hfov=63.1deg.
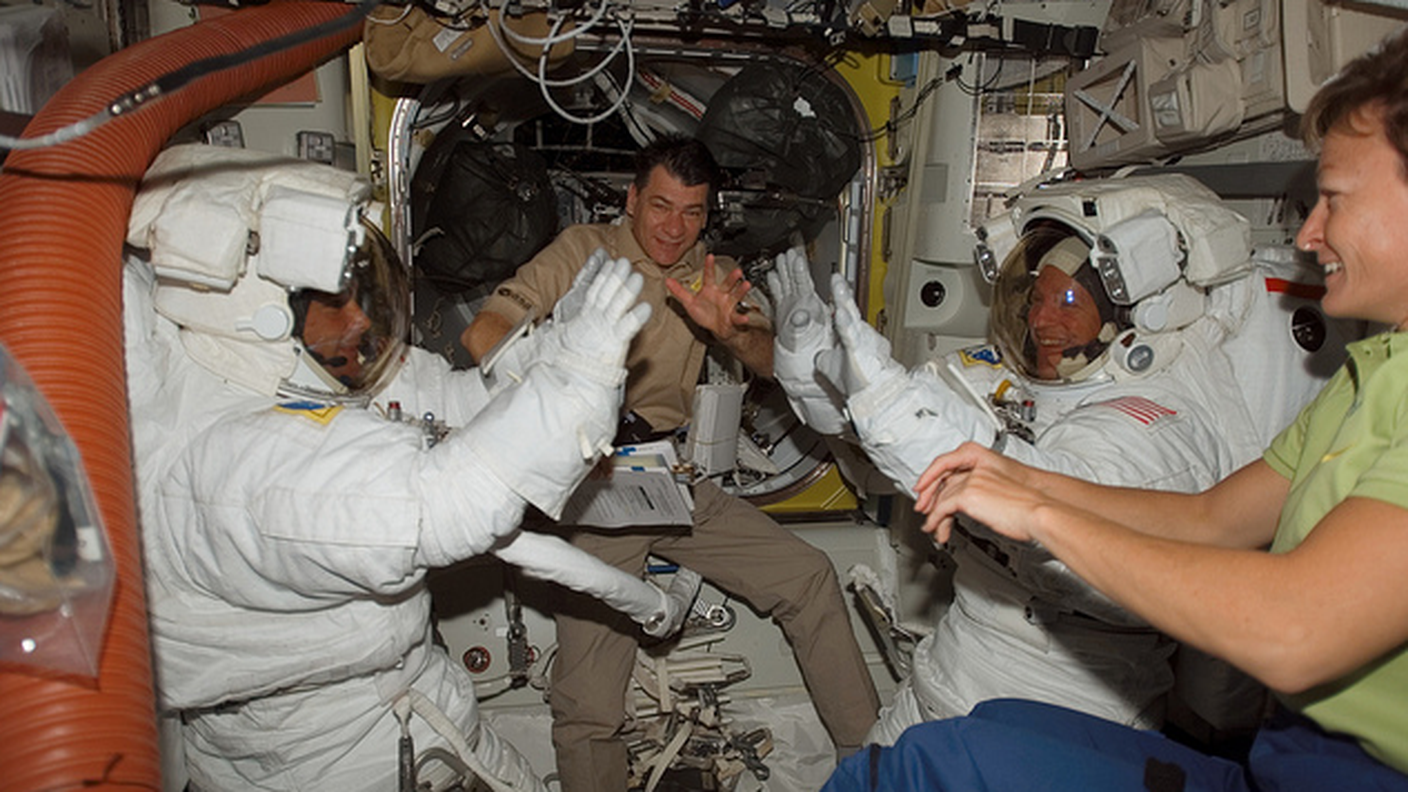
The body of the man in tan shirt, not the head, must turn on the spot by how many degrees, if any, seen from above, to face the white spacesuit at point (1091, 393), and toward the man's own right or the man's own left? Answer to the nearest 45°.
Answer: approximately 45° to the man's own left

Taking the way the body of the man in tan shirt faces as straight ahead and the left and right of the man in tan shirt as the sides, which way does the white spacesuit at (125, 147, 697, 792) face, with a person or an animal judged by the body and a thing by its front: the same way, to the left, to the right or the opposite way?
to the left

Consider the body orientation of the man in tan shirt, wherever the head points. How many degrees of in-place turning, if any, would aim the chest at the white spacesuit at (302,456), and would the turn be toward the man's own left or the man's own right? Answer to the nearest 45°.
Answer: approximately 45° to the man's own right

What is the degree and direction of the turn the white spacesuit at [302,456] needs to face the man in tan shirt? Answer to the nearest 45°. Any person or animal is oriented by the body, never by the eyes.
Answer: approximately 45° to its left

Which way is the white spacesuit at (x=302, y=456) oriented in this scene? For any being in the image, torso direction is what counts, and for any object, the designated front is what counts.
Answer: to the viewer's right

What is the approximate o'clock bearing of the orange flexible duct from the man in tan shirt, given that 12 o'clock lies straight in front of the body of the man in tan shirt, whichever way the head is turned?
The orange flexible duct is roughly at 1 o'clock from the man in tan shirt.

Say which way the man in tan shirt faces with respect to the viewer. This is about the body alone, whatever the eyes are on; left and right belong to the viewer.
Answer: facing the viewer

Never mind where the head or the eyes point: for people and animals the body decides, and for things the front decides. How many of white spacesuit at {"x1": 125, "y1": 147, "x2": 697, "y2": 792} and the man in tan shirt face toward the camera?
1

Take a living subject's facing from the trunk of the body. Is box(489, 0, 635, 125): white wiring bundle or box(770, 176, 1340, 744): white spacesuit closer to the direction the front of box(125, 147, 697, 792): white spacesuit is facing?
the white spacesuit

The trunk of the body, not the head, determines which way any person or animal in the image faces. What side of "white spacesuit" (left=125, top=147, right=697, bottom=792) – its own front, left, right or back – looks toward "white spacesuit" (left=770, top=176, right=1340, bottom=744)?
front

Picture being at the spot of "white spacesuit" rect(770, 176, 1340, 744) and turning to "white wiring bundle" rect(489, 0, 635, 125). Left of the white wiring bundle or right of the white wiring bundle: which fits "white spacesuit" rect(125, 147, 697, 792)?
left

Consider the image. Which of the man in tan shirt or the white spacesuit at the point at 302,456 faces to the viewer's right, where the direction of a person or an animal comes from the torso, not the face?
the white spacesuit
